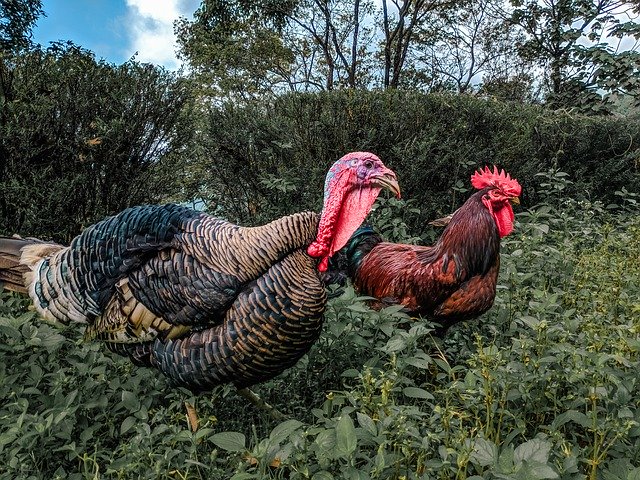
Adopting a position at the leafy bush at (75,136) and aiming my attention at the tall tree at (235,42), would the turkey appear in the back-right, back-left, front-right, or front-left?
back-right

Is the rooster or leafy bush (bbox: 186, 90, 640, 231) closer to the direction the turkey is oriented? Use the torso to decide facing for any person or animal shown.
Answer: the rooster

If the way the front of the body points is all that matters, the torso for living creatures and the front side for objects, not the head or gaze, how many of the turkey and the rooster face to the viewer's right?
2

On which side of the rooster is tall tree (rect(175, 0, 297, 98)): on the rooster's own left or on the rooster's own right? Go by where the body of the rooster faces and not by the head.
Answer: on the rooster's own left

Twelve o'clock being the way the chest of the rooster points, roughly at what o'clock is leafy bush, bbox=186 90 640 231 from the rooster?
The leafy bush is roughly at 8 o'clock from the rooster.

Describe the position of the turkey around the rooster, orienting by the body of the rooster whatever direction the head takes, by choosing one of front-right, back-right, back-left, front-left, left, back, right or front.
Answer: back-right

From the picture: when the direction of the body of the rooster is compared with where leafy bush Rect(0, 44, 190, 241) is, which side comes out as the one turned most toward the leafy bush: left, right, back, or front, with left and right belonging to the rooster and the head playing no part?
back

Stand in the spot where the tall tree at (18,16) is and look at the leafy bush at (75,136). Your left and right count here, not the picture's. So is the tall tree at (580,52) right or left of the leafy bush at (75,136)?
left

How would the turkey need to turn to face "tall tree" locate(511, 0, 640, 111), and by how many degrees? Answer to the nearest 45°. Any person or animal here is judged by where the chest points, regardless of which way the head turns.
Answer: approximately 45° to its left

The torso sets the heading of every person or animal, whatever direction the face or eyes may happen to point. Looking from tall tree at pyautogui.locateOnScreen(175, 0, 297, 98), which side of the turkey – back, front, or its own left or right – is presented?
left

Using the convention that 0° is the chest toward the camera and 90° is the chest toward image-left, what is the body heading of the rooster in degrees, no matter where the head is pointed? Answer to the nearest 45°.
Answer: approximately 270°

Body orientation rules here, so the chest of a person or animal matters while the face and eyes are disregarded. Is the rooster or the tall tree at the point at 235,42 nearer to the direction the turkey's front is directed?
the rooster

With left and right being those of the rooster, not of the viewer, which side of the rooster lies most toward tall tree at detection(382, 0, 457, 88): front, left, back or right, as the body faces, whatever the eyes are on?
left

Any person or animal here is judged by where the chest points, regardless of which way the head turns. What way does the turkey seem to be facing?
to the viewer's right
